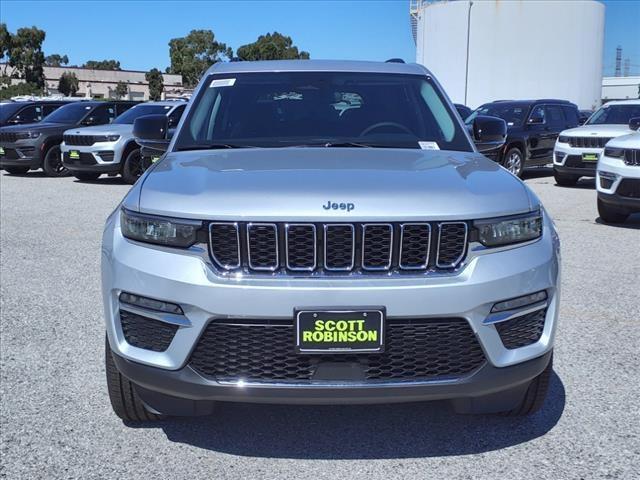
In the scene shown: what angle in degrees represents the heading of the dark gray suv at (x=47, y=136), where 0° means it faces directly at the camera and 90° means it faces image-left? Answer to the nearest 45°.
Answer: approximately 45°

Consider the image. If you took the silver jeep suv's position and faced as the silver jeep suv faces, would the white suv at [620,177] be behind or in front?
behind

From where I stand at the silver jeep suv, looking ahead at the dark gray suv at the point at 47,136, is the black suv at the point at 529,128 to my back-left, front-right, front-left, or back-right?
front-right

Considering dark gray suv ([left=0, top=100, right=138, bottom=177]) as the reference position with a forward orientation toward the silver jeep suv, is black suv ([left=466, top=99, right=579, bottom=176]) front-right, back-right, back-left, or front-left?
front-left

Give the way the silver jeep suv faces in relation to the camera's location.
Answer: facing the viewer

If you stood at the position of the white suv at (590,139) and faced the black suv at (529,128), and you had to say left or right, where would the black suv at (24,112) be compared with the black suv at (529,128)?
left

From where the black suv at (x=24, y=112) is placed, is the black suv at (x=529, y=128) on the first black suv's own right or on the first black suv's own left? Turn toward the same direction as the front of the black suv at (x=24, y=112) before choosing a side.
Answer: on the first black suv's own left

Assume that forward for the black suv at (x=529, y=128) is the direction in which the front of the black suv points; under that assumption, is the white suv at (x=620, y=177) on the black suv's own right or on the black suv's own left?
on the black suv's own left

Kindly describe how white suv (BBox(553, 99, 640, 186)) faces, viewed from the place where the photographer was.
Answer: facing the viewer and to the left of the viewer

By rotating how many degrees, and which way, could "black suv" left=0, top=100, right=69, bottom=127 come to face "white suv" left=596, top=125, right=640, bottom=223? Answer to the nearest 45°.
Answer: approximately 90° to its left

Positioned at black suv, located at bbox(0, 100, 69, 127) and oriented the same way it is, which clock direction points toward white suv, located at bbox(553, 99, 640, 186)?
The white suv is roughly at 9 o'clock from the black suv.

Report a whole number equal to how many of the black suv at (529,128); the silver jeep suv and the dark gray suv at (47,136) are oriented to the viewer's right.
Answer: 0

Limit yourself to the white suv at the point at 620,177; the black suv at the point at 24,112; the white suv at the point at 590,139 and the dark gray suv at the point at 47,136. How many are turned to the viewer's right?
0

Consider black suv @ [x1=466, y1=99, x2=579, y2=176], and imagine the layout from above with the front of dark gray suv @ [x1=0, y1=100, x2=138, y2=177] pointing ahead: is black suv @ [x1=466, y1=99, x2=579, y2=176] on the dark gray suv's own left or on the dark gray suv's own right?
on the dark gray suv's own left

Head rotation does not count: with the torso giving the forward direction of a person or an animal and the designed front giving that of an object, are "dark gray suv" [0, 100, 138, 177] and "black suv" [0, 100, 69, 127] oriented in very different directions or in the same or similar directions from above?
same or similar directions
